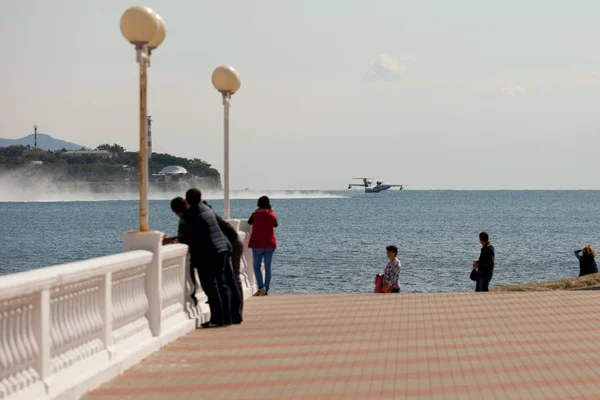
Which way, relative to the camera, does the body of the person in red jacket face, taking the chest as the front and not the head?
away from the camera

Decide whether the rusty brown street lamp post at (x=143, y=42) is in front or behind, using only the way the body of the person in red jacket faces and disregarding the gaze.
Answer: behind

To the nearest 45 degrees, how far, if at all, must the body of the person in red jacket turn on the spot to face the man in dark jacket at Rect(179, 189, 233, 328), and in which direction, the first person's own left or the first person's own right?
approximately 180°

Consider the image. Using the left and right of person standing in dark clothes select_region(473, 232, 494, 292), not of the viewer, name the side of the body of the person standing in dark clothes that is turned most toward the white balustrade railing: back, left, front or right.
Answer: left

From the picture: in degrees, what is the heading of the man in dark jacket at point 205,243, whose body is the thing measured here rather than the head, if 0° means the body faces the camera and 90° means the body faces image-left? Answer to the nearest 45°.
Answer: approximately 135°

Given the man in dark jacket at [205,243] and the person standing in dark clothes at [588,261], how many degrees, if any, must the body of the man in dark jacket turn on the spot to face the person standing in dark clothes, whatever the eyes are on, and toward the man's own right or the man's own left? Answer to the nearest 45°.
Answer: approximately 90° to the man's own right

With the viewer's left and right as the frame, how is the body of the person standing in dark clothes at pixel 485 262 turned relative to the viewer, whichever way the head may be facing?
facing to the left of the viewer

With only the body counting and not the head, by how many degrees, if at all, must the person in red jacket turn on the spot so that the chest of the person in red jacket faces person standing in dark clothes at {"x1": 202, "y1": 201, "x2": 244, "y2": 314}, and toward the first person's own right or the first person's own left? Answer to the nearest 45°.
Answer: approximately 180°

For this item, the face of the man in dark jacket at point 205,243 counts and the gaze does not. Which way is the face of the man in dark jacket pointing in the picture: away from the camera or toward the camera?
away from the camera

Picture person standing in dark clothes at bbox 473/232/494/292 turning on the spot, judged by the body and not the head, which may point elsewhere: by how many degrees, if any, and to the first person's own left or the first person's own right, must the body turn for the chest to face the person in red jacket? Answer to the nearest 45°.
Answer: approximately 45° to the first person's own left
